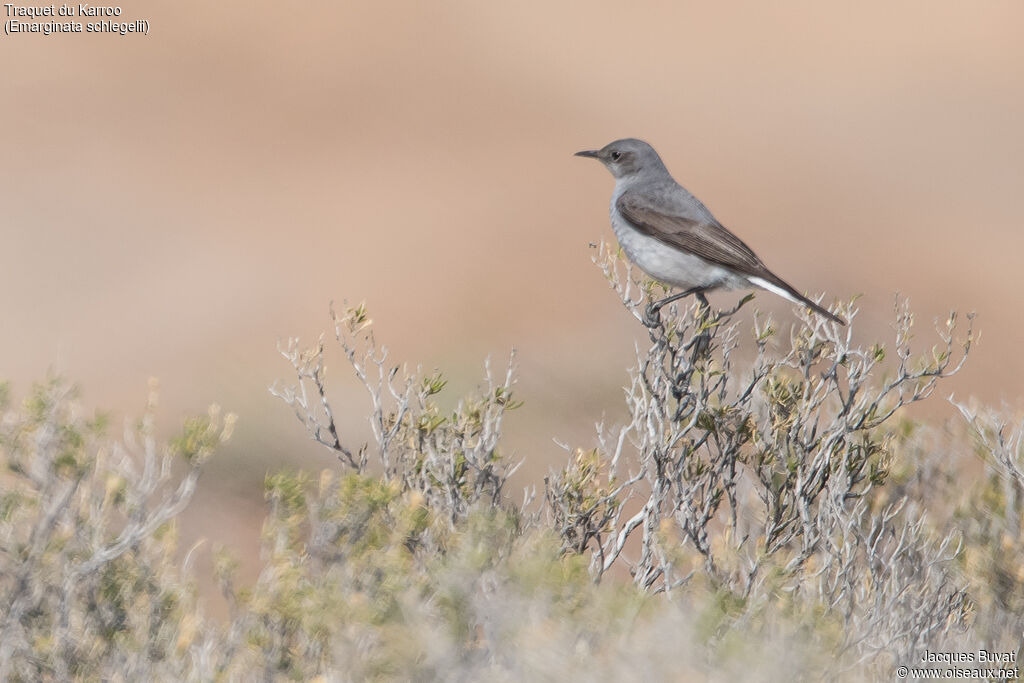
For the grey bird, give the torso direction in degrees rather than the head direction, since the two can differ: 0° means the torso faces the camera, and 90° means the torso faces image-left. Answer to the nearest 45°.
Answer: approximately 90°
